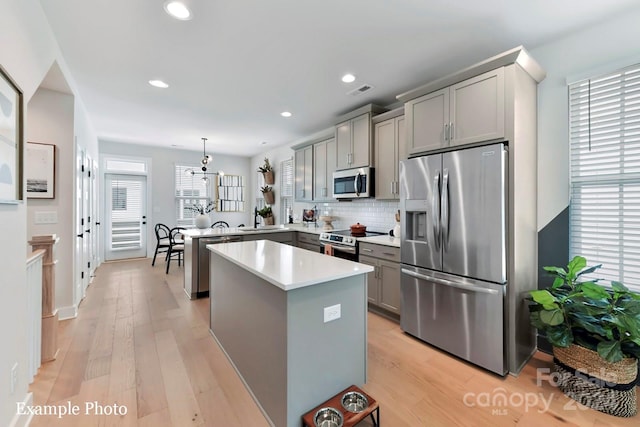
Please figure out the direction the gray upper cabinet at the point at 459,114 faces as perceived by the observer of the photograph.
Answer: facing the viewer and to the left of the viewer

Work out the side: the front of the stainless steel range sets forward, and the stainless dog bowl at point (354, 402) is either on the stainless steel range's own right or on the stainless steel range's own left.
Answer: on the stainless steel range's own left

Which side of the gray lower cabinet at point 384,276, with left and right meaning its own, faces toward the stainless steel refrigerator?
left

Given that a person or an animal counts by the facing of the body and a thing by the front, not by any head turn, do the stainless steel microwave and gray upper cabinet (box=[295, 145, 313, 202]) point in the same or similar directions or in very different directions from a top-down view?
same or similar directions

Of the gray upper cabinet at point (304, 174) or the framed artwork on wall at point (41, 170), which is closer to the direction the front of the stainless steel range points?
the framed artwork on wall

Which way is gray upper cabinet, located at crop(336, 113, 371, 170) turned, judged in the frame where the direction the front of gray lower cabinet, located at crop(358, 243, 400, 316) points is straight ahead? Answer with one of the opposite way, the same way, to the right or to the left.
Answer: the same way

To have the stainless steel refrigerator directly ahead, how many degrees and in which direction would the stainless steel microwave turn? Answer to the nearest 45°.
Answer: approximately 90° to its left

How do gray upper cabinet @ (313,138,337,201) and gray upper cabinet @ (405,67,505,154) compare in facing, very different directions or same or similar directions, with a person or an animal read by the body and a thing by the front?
same or similar directions

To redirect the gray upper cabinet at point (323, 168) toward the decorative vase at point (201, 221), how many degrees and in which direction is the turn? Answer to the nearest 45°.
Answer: approximately 45° to its right

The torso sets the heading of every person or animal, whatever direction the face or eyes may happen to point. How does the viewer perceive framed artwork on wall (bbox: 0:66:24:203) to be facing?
facing to the right of the viewer

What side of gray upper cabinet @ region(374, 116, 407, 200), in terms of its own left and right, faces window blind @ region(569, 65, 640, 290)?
left

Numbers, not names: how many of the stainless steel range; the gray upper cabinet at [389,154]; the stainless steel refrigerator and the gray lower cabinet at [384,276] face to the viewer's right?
0

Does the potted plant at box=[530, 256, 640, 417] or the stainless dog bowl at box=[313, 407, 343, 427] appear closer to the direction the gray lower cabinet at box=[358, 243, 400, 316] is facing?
the stainless dog bowl

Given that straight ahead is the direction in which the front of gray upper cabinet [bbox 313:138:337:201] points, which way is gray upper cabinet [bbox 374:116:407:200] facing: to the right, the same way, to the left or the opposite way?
the same way
